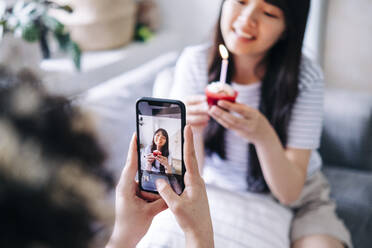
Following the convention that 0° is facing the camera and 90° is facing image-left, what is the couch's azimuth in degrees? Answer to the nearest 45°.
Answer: approximately 0°

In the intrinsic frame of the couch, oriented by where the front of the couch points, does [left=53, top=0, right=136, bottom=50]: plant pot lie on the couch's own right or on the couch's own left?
on the couch's own right

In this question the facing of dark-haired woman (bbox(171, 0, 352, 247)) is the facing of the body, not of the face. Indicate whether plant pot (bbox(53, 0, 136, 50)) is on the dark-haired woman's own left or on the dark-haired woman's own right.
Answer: on the dark-haired woman's own right

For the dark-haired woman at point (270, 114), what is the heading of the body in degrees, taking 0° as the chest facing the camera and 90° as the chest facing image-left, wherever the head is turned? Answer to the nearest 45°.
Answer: approximately 0°

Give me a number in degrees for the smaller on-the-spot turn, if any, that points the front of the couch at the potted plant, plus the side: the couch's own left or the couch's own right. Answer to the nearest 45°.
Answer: approximately 90° to the couch's own right

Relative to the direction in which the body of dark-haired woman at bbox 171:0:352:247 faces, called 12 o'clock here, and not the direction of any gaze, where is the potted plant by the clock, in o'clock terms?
The potted plant is roughly at 3 o'clock from the dark-haired woman.
